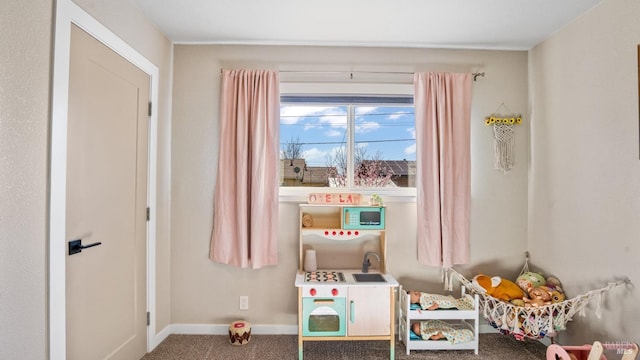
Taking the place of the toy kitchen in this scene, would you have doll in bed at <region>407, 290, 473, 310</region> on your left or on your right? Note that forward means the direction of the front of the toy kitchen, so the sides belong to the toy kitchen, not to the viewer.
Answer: on your left

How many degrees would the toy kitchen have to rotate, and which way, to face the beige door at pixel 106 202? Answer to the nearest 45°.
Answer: approximately 45° to its right

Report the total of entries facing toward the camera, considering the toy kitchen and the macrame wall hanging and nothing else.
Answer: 2

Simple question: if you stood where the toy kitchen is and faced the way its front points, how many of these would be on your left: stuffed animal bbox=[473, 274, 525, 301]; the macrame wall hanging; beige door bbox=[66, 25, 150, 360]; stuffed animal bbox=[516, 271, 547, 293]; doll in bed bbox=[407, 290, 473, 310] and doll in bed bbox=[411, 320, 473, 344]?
5

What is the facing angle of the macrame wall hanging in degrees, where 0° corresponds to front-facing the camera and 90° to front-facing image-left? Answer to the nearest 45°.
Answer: approximately 0°

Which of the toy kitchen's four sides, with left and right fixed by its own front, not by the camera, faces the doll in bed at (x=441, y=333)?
left

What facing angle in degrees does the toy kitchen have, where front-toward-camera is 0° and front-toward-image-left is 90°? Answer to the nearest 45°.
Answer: approximately 0°

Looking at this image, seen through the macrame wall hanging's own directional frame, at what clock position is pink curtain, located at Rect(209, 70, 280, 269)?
The pink curtain is roughly at 2 o'clock from the macrame wall hanging.

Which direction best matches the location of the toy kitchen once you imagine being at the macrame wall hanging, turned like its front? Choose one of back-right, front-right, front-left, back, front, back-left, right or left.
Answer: front-right
